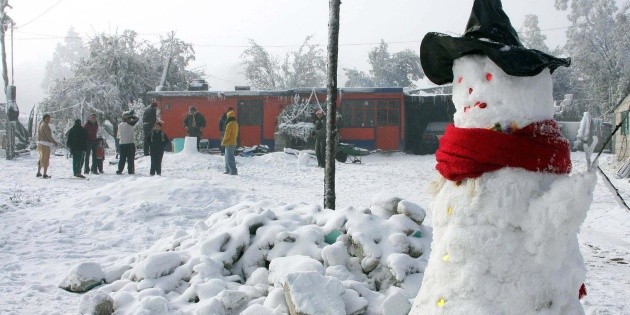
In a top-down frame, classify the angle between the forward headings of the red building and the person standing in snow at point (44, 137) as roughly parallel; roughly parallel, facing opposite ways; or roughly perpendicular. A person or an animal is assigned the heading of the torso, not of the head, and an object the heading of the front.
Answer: roughly perpendicular

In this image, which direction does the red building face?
toward the camera

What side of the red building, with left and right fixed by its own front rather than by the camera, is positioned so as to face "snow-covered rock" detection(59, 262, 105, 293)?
front

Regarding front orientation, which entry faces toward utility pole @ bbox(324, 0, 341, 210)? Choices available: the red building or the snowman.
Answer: the red building

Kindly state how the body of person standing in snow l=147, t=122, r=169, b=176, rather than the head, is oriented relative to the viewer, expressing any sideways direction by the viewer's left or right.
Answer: facing the viewer

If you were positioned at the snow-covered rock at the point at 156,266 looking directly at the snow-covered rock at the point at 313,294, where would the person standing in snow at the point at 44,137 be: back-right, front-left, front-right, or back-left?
back-left

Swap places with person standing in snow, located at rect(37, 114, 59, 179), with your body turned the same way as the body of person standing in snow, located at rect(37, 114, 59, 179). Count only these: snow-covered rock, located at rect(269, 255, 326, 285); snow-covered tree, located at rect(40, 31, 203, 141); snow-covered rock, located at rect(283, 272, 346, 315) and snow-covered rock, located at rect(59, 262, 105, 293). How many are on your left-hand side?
1

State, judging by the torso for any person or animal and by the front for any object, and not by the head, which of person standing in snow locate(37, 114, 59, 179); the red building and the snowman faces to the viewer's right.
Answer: the person standing in snow

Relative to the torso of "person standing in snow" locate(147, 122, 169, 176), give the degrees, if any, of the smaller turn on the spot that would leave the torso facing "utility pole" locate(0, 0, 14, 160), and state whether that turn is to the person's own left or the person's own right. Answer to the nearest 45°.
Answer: approximately 135° to the person's own right

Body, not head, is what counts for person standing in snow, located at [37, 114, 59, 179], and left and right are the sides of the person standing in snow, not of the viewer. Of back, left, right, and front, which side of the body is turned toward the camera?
right

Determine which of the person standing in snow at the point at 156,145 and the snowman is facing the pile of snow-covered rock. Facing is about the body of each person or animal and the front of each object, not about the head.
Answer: the person standing in snow

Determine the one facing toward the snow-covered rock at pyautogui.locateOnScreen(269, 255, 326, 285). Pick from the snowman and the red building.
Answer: the red building

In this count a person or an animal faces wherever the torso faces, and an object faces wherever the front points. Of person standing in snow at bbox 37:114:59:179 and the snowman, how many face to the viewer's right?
1

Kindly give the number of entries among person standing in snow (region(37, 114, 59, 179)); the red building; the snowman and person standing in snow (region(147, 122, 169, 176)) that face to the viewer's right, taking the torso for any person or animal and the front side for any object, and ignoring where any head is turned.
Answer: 1
